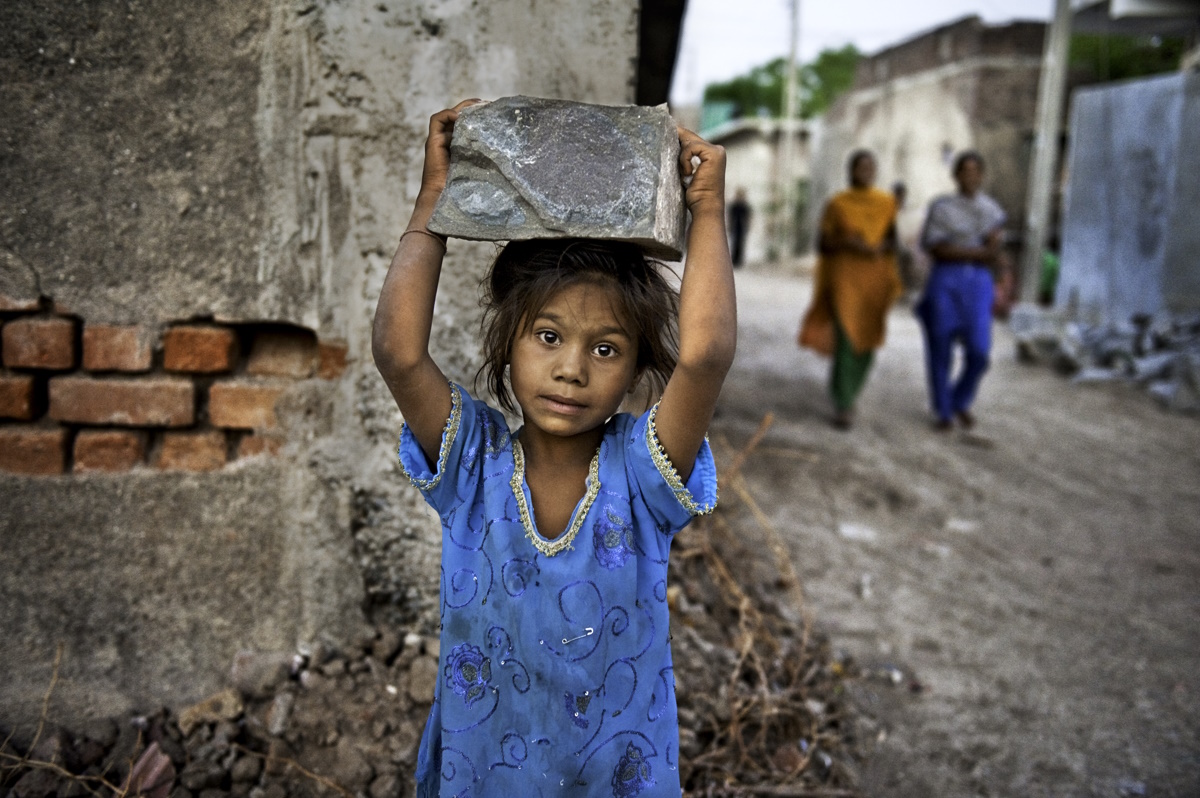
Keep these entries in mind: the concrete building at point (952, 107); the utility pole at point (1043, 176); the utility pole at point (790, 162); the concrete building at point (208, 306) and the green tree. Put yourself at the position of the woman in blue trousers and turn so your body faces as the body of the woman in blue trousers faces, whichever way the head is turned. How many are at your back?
4

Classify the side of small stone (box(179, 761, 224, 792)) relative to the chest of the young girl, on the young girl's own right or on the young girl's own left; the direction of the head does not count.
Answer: on the young girl's own right

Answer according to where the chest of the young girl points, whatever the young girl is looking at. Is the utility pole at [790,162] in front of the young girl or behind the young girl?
behind

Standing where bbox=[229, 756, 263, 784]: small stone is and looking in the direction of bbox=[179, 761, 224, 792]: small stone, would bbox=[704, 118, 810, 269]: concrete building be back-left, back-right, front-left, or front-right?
back-right

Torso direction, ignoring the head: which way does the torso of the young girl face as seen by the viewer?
toward the camera

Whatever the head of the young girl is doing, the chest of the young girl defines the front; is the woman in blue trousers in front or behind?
behind

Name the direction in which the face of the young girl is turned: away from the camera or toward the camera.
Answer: toward the camera

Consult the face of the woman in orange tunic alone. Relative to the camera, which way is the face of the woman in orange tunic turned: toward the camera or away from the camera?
toward the camera

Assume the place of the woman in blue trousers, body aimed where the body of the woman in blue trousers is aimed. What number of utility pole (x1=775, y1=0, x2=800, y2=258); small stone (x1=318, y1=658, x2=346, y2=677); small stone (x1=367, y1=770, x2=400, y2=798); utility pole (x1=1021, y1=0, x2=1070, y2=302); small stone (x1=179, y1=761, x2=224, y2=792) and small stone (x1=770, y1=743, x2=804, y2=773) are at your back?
2

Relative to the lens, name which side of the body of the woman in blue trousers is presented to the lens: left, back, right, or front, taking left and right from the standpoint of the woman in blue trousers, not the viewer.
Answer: front

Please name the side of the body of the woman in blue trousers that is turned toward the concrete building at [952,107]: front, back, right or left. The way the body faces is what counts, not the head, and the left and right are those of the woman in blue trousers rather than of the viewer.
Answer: back
